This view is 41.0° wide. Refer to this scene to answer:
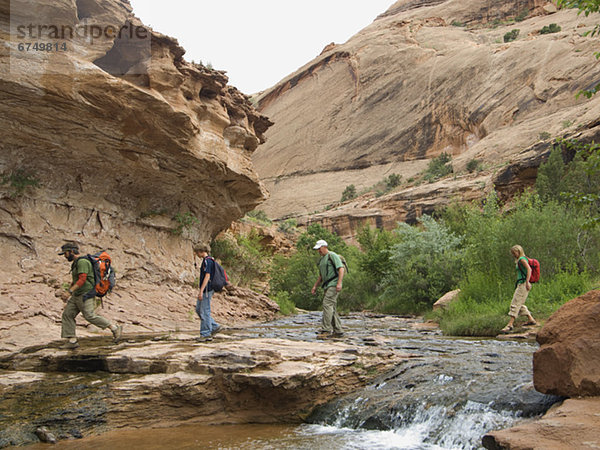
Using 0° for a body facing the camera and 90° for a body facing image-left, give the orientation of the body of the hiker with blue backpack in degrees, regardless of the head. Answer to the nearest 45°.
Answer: approximately 90°

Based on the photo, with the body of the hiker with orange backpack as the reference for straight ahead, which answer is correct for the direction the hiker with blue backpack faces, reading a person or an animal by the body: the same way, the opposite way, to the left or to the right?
the same way

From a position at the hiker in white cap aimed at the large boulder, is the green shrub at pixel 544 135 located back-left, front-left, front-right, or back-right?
back-left

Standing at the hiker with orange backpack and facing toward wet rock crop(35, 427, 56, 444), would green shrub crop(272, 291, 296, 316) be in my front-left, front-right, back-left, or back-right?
back-left

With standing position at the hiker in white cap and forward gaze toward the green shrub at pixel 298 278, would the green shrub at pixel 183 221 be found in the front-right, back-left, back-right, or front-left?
front-left

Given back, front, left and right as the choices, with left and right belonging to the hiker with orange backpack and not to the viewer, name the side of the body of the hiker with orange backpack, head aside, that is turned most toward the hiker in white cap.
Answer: back

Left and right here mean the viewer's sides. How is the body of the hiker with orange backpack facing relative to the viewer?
facing to the left of the viewer
